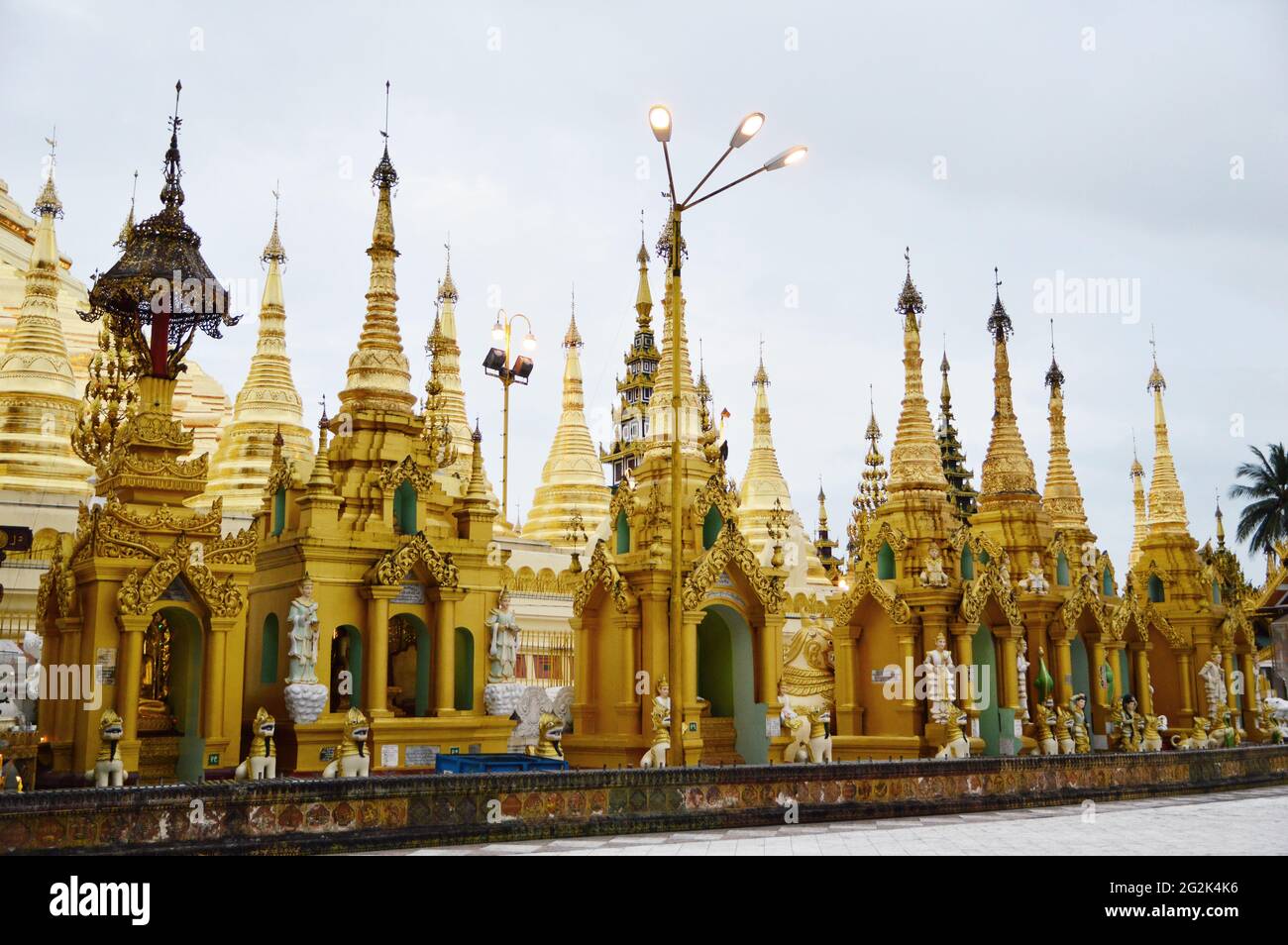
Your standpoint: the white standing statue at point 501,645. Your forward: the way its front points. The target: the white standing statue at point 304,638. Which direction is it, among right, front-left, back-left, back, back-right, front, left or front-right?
right

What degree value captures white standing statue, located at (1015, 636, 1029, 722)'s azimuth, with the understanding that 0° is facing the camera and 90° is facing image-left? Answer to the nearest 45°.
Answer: approximately 315°

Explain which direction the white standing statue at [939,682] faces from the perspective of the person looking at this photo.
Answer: facing the viewer

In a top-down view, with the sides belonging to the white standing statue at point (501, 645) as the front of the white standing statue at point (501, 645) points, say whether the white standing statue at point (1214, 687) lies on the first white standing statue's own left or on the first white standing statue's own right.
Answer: on the first white standing statue's own left

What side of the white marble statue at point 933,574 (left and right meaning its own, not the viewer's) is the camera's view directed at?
front

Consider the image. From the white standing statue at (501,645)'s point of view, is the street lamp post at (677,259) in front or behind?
in front

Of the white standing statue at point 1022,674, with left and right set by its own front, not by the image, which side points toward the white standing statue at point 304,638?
right

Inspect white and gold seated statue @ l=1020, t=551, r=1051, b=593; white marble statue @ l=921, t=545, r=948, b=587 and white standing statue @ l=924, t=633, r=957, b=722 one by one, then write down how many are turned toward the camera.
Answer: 3

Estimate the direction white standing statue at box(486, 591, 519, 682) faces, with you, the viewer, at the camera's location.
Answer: facing the viewer and to the right of the viewer

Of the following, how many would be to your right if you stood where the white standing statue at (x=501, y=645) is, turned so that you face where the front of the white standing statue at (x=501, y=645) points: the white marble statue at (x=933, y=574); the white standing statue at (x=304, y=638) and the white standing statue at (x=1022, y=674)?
1

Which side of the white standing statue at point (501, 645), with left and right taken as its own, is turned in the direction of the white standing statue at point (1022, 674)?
left

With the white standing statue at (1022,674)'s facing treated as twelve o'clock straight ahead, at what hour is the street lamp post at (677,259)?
The street lamp post is roughly at 2 o'clock from the white standing statue.

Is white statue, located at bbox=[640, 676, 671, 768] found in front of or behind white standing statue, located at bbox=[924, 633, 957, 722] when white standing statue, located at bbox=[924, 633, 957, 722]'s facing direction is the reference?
in front

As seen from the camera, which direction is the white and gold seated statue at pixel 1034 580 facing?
toward the camera

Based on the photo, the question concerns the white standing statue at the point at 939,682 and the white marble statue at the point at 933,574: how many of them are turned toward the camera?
2
